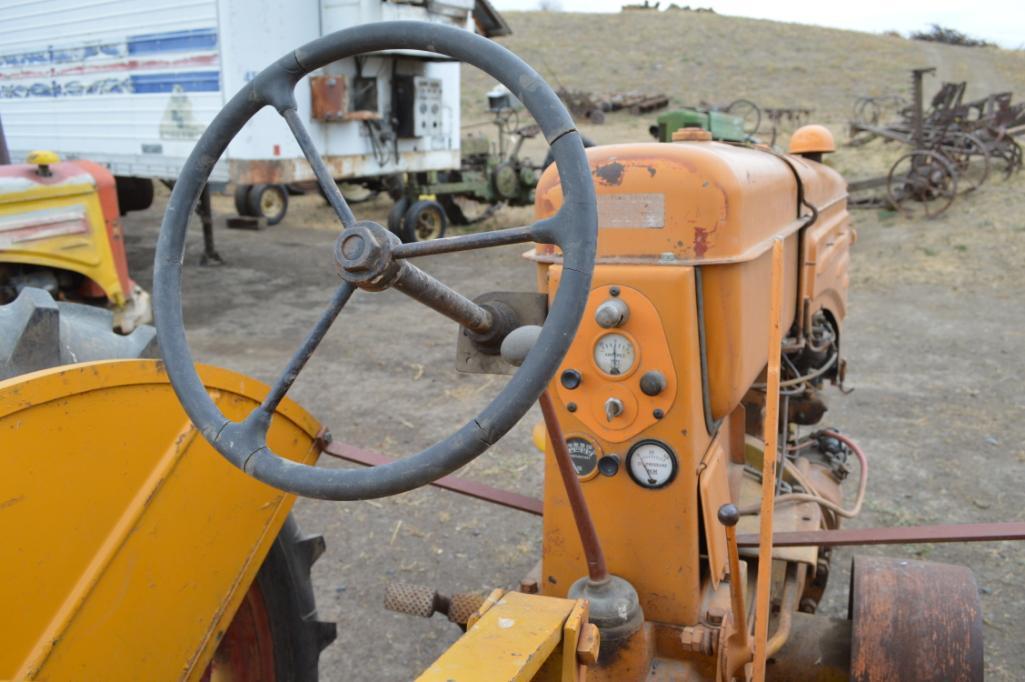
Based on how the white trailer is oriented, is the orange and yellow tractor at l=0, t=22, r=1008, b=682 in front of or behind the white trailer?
in front

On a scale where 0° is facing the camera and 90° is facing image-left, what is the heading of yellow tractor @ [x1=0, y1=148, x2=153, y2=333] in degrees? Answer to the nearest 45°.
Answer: approximately 270°

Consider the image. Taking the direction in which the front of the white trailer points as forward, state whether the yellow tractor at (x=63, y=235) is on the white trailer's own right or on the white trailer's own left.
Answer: on the white trailer's own right

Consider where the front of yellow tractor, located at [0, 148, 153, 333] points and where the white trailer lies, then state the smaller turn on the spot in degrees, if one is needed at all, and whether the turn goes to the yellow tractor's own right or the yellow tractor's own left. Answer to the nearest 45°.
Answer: approximately 90° to the yellow tractor's own left

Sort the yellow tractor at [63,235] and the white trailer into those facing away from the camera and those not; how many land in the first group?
0

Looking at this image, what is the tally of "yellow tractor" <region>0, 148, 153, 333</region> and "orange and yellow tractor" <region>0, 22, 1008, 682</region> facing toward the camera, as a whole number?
0

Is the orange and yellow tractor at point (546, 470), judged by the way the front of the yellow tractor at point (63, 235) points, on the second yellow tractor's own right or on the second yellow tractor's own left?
on the second yellow tractor's own right

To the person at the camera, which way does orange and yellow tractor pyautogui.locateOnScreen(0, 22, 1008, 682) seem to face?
facing away from the viewer and to the right of the viewer

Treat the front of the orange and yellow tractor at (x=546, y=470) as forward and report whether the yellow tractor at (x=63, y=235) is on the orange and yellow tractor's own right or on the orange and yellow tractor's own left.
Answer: on the orange and yellow tractor's own left

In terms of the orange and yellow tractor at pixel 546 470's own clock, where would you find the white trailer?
The white trailer is roughly at 10 o'clock from the orange and yellow tractor.
